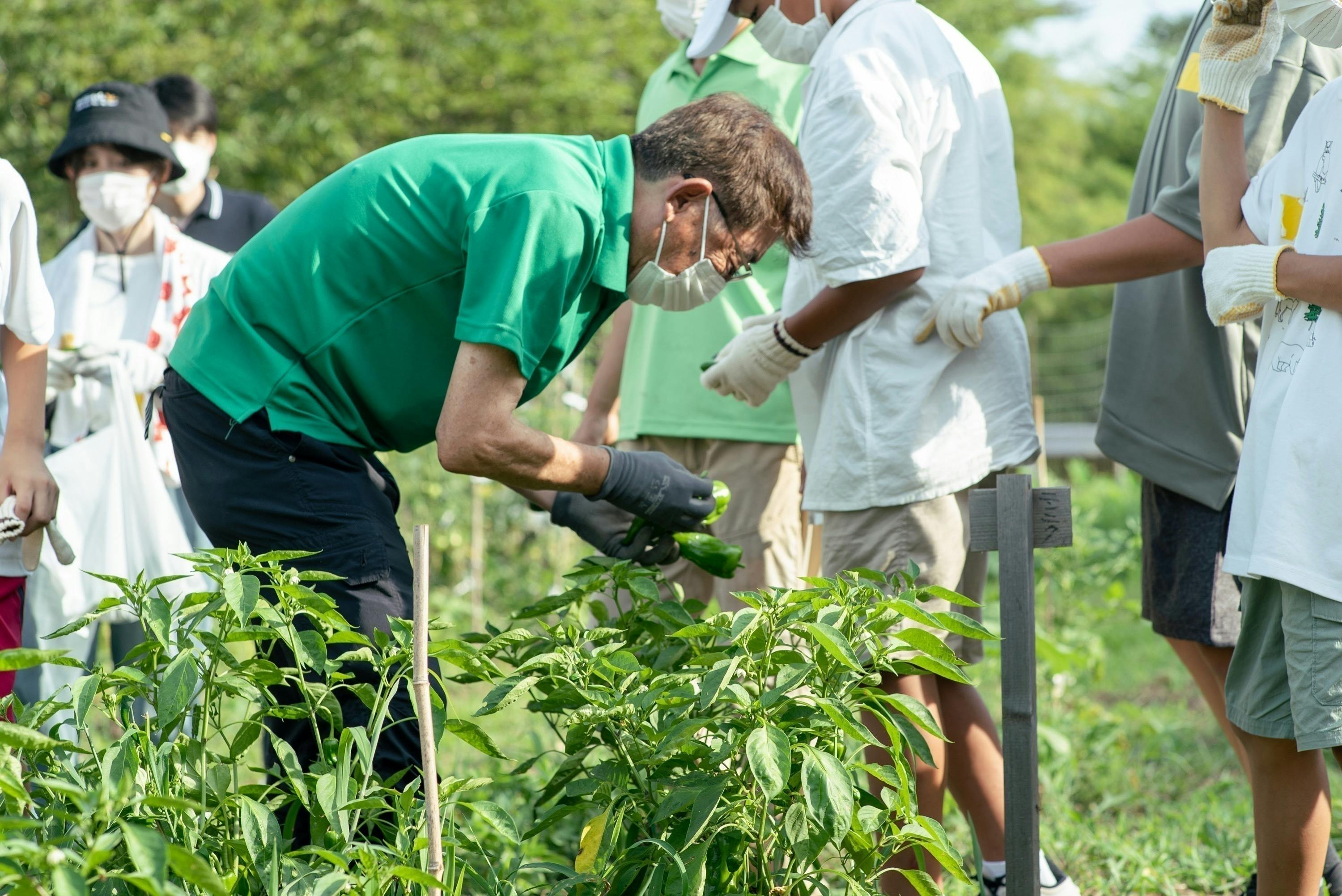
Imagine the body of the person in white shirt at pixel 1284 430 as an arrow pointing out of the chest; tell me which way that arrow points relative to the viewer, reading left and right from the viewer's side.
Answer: facing the viewer and to the left of the viewer

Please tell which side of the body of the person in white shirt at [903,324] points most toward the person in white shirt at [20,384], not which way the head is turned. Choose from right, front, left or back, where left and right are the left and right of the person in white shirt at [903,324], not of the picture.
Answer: front

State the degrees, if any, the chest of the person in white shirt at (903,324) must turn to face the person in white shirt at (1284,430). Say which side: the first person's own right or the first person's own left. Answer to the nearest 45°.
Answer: approximately 135° to the first person's own left

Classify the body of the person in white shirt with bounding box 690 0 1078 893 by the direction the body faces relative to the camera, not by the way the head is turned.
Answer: to the viewer's left

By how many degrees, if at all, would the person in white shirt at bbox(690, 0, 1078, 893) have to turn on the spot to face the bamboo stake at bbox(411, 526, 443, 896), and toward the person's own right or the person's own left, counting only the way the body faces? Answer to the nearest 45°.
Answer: approximately 45° to the person's own left

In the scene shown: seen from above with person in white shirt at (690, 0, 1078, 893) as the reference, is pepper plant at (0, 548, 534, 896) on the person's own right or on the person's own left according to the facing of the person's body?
on the person's own left

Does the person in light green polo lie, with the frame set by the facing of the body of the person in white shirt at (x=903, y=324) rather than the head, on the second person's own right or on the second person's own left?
on the second person's own right

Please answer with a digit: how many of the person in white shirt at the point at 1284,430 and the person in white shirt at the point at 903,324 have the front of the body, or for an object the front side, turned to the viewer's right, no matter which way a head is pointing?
0

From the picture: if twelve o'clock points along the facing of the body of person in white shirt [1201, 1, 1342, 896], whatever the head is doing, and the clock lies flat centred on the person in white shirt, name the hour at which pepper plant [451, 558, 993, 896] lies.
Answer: The pepper plant is roughly at 12 o'clock from the person in white shirt.

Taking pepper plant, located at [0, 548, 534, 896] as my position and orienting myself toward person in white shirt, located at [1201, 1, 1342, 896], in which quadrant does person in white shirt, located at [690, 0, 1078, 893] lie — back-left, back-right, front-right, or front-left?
front-left

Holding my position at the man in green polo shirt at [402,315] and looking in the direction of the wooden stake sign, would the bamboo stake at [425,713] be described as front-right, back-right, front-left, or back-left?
front-right

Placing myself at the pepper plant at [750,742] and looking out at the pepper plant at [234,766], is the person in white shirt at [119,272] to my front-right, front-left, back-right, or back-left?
front-right

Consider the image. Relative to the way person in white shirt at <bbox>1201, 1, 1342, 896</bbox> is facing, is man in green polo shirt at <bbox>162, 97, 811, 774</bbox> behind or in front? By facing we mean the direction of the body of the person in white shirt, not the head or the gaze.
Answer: in front

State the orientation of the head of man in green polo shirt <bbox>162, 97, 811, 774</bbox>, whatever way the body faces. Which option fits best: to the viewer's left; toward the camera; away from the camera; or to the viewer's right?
to the viewer's right

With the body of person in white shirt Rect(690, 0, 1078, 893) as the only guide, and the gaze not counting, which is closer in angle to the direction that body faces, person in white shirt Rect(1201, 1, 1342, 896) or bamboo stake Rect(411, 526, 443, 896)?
the bamboo stake
